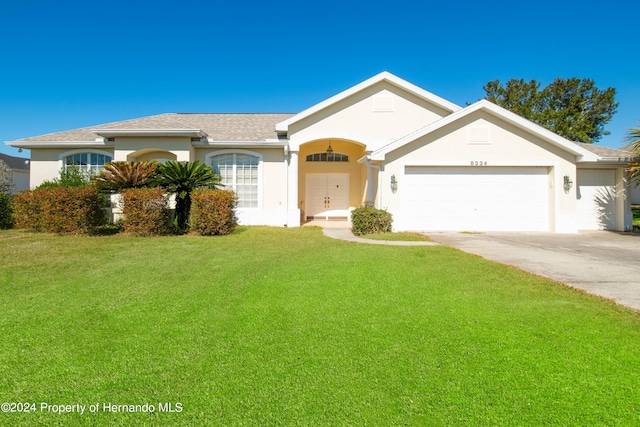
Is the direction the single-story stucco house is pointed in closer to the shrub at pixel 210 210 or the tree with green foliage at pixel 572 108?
the shrub

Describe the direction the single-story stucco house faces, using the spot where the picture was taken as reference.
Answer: facing the viewer

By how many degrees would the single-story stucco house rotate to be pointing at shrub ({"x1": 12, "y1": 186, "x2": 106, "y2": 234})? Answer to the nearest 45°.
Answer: approximately 90° to its right

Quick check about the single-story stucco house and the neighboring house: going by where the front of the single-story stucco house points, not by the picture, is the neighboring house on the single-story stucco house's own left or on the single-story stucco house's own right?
on the single-story stucco house's own right

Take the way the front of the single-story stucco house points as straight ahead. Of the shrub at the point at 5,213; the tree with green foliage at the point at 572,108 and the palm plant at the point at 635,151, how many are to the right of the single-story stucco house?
1

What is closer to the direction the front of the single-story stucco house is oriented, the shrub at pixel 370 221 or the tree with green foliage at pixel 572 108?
the shrub

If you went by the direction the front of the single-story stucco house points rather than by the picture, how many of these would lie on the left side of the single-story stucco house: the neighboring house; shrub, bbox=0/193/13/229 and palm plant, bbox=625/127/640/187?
1

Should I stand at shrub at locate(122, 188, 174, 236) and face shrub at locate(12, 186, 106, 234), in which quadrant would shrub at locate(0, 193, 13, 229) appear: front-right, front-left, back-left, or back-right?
front-right

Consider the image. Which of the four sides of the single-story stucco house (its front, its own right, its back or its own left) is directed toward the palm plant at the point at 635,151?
left

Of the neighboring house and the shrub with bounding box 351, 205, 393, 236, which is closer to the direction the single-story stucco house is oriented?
the shrub

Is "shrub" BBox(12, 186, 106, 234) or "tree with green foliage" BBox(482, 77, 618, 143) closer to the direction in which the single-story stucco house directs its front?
the shrub

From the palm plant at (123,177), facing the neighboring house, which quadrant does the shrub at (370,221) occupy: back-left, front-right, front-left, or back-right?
back-right

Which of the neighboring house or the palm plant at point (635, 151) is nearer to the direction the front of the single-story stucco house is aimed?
the palm plant

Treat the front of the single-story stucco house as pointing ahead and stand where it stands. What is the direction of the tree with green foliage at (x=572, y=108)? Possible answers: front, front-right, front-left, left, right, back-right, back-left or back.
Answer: back-left
